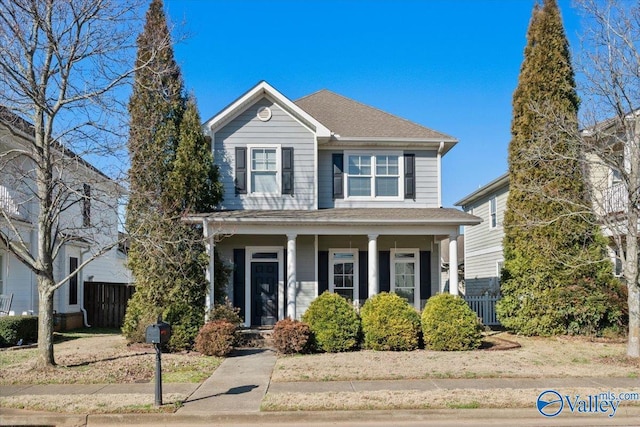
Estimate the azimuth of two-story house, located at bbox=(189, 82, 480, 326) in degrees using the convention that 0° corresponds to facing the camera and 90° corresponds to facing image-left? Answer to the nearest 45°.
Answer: approximately 0°

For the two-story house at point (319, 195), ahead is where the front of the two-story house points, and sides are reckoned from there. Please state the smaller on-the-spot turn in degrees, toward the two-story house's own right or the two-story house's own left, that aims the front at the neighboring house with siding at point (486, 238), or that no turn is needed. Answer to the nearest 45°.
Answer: approximately 135° to the two-story house's own left

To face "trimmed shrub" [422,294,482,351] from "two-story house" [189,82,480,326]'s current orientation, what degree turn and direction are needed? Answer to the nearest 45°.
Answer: approximately 45° to its left

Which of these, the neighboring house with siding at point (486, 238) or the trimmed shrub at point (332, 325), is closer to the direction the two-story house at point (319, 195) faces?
the trimmed shrub

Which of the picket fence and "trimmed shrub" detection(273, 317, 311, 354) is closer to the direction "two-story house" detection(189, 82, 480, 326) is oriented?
the trimmed shrub

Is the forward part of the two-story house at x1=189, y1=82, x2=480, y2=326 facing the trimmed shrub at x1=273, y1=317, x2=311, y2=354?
yes

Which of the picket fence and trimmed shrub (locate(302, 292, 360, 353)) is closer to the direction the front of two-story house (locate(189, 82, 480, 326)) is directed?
the trimmed shrub
